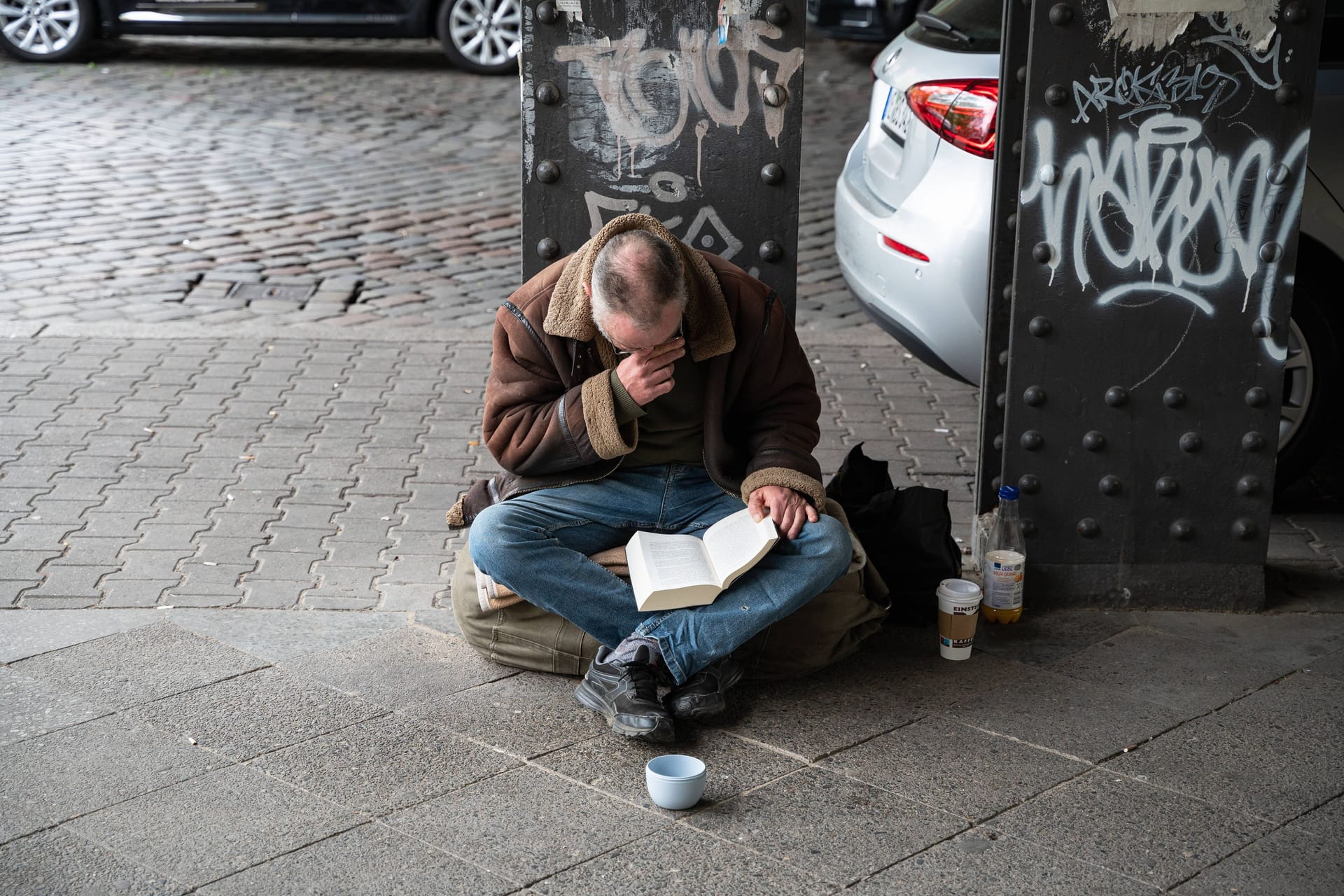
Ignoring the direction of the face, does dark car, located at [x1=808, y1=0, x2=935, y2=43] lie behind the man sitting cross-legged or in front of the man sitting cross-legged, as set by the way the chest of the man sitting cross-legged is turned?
behind

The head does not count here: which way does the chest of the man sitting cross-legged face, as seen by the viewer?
toward the camera
